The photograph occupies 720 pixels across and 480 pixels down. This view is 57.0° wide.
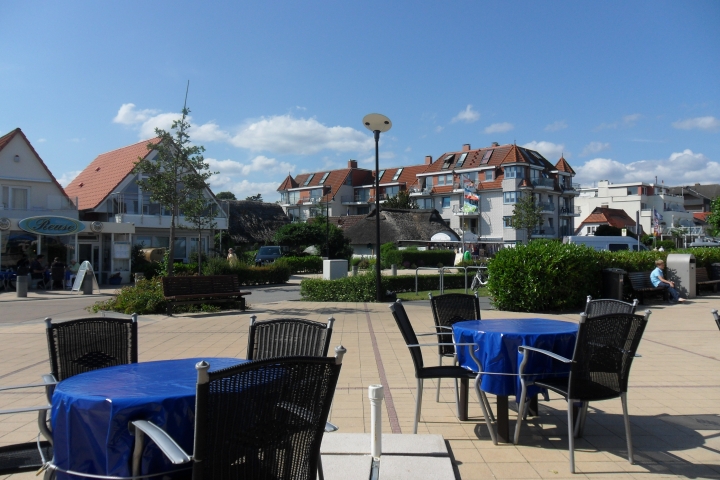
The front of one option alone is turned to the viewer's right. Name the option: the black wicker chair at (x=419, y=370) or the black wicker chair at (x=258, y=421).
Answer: the black wicker chair at (x=419, y=370)

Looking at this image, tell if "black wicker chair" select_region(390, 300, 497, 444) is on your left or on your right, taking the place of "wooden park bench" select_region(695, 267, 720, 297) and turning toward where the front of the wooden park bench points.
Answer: on your right

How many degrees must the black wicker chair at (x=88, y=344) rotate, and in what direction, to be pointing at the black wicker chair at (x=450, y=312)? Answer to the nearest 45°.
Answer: approximately 135° to its left

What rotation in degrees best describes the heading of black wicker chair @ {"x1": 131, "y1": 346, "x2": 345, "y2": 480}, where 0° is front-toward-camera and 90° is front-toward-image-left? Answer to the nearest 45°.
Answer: approximately 135°

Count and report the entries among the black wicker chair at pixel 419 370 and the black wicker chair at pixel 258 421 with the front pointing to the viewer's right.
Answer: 1

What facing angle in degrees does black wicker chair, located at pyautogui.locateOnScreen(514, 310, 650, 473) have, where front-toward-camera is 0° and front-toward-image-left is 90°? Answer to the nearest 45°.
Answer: approximately 135°

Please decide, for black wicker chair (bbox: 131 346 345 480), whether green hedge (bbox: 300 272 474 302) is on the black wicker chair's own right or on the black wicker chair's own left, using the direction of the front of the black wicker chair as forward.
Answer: on the black wicker chair's own right

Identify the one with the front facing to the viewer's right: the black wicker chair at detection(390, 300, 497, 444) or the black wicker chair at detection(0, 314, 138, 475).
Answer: the black wicker chair at detection(390, 300, 497, 444)

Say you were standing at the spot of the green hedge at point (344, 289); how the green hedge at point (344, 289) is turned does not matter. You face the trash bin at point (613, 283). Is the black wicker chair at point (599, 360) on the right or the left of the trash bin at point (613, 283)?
right

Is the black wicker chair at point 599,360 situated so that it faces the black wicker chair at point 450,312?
yes

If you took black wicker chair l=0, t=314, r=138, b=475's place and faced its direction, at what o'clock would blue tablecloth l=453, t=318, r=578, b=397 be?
The blue tablecloth is roughly at 8 o'clock from the black wicker chair.

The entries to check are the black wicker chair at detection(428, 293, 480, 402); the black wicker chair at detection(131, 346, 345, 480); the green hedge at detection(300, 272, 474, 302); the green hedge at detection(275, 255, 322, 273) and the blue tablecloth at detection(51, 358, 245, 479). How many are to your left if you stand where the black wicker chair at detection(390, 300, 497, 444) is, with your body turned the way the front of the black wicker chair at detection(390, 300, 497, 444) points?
3

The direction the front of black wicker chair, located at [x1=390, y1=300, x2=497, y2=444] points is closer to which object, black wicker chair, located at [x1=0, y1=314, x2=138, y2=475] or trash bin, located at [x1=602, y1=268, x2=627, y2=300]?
the trash bin
